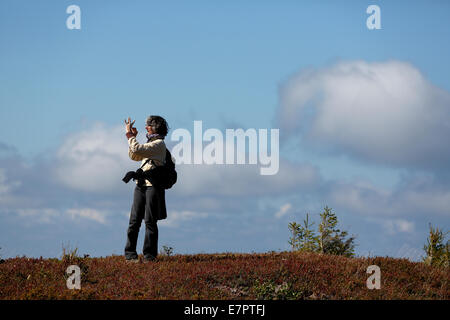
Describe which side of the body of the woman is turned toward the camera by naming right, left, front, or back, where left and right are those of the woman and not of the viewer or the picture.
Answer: left

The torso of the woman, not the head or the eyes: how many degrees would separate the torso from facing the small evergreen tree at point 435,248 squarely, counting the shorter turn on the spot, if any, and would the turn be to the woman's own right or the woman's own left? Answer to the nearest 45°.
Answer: approximately 180°

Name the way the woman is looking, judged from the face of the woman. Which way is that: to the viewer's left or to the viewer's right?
to the viewer's left
